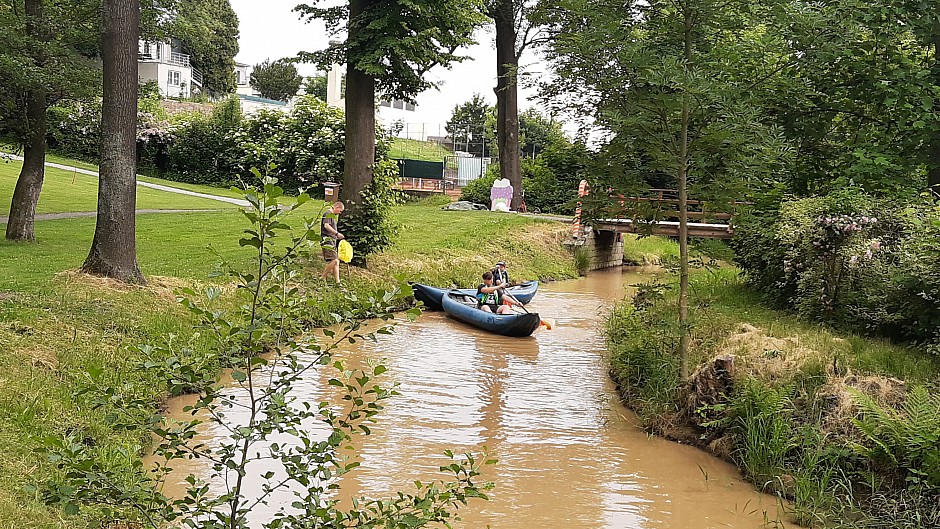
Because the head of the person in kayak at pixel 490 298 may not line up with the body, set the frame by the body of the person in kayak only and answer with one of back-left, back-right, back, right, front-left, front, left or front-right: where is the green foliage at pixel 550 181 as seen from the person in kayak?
back-left

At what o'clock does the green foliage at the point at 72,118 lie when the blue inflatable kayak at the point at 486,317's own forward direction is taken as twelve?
The green foliage is roughly at 5 o'clock from the blue inflatable kayak.

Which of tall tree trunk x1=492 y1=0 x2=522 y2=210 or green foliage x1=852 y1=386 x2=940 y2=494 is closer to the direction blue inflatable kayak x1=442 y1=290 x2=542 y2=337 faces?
the green foliage

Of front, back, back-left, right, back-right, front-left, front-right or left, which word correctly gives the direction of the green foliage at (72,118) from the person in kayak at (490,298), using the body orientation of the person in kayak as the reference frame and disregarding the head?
back-right

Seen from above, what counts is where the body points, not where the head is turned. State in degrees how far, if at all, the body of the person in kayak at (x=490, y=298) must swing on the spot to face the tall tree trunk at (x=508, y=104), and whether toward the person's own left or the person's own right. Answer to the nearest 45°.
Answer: approximately 135° to the person's own left

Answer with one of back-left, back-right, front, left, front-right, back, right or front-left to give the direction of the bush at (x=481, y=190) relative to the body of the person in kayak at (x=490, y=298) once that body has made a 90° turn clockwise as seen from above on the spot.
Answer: back-right

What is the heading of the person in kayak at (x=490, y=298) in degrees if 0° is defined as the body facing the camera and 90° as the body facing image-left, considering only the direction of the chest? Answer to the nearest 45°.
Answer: approximately 315°

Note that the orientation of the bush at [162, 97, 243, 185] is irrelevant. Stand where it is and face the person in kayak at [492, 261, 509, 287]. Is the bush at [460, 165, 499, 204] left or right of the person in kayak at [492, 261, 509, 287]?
left

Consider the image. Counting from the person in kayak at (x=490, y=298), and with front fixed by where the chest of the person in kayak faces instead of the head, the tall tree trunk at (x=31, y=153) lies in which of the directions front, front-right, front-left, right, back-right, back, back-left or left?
back-right
